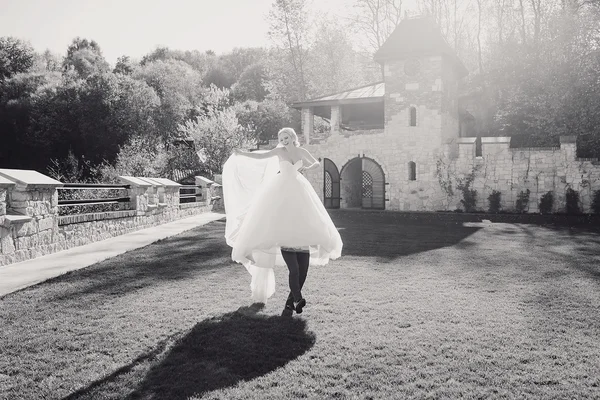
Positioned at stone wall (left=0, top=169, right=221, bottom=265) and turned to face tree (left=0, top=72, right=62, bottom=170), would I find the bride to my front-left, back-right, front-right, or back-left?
back-right

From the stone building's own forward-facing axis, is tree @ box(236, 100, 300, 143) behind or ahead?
behind

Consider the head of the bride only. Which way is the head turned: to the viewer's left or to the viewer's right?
to the viewer's left

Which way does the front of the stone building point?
toward the camera

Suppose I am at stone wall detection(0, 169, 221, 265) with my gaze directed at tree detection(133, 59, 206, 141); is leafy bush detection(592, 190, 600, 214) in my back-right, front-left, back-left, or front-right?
front-right

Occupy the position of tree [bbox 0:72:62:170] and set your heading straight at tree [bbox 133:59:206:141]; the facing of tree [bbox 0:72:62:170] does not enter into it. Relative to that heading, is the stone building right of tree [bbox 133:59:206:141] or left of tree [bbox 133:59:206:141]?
right
